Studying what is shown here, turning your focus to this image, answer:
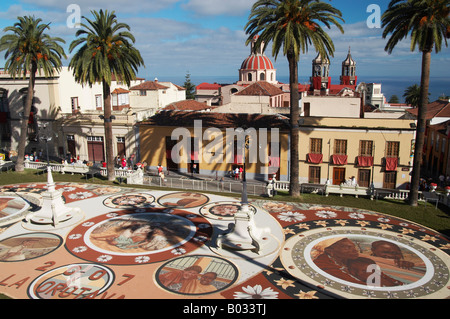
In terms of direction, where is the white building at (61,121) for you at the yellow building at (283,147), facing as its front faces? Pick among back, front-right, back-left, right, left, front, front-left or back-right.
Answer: right

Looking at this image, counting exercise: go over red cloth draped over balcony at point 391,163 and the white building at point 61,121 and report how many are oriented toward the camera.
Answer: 2

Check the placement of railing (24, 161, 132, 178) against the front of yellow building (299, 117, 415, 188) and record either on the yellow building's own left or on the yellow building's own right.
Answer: on the yellow building's own right

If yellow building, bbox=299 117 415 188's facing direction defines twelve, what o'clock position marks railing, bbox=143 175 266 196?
The railing is roughly at 2 o'clock from the yellow building.

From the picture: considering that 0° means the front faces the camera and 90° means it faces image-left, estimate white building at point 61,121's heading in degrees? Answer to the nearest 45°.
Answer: approximately 0°

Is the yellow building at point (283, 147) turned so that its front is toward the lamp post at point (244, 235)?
yes

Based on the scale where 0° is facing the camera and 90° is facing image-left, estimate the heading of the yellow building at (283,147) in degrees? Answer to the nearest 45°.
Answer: approximately 0°

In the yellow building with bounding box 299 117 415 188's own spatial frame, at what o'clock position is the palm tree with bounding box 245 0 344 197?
The palm tree is roughly at 1 o'clock from the yellow building.

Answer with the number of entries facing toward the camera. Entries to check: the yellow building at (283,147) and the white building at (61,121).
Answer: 2
